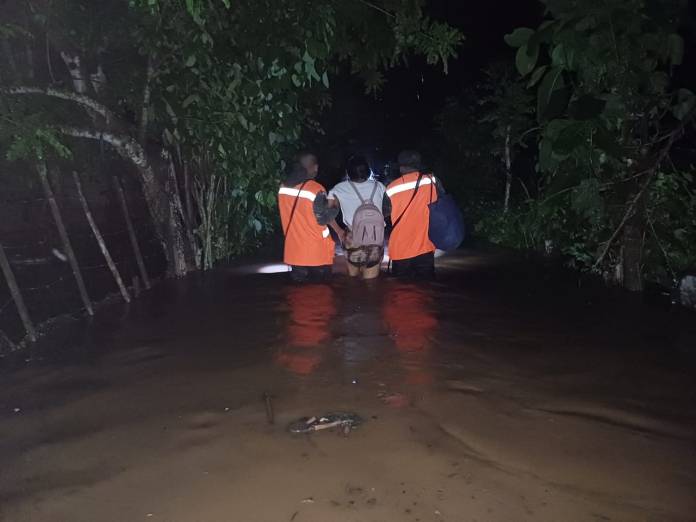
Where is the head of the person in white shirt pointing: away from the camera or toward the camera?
away from the camera

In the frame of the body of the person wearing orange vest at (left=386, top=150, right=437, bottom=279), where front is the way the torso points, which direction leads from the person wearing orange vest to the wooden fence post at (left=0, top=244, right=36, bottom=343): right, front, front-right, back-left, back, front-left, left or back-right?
back-left

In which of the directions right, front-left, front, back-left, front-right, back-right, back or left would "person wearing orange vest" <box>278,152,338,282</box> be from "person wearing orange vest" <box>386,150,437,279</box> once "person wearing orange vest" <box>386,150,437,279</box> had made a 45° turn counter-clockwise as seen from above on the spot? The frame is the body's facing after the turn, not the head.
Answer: front-left

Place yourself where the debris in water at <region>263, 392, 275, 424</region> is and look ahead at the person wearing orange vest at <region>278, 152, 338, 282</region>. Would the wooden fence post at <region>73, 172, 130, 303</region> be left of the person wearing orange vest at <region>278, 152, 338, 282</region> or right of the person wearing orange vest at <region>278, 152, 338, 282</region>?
left

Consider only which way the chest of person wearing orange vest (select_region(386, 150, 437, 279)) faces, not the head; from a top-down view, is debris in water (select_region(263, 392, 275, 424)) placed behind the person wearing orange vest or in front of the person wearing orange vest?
behind

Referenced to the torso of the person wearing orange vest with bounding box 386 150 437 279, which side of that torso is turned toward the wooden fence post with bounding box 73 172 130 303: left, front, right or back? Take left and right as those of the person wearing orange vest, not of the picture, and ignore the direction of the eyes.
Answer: left

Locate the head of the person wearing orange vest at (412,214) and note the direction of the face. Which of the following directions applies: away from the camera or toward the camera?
away from the camera

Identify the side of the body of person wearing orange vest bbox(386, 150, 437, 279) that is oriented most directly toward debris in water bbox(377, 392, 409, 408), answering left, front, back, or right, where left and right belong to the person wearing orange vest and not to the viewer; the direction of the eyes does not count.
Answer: back

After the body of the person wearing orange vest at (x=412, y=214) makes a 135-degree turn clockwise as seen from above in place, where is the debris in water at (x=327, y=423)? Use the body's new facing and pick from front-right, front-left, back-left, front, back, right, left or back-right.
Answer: front-right

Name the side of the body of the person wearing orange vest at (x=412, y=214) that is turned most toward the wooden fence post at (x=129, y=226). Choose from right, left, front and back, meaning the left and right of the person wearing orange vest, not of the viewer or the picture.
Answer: left

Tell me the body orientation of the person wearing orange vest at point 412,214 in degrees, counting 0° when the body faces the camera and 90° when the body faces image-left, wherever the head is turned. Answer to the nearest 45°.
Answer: approximately 180°

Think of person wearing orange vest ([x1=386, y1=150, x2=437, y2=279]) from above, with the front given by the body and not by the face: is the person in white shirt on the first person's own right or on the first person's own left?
on the first person's own left
